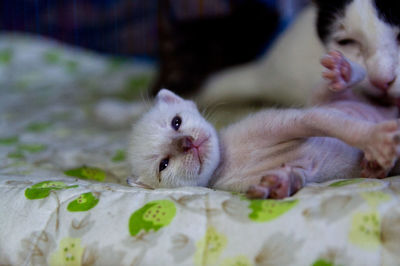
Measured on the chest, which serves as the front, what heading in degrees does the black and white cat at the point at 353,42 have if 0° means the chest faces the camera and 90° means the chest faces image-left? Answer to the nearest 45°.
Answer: approximately 315°
